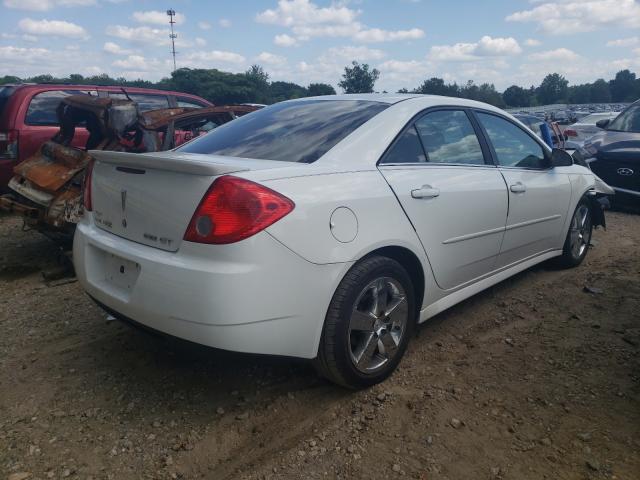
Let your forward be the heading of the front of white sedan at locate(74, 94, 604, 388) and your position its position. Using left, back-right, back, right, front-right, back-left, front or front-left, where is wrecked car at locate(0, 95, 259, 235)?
left

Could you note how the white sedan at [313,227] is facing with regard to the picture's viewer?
facing away from the viewer and to the right of the viewer
